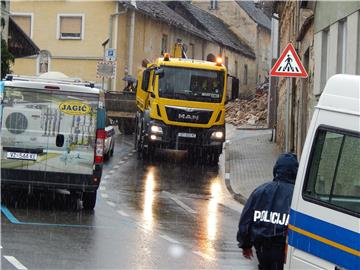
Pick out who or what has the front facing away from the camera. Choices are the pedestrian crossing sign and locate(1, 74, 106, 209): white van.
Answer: the white van

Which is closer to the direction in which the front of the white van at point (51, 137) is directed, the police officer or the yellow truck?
the yellow truck

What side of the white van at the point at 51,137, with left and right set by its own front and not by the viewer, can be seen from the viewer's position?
back

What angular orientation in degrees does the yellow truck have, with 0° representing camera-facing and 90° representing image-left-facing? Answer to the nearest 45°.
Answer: approximately 0°

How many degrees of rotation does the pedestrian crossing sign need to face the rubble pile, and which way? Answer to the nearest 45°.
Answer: approximately 180°

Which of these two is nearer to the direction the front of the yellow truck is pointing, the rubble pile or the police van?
the police van

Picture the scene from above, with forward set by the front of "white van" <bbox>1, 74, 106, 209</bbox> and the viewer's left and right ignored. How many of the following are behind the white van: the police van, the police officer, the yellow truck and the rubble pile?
2

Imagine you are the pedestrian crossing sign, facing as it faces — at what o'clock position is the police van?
The police van is roughly at 12 o'clock from the pedestrian crossing sign.

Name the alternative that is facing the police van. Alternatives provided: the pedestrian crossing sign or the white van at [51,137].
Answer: the pedestrian crossing sign

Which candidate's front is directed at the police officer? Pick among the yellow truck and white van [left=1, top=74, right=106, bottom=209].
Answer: the yellow truck

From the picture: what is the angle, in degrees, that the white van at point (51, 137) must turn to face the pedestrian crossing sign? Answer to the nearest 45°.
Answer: approximately 90° to its right

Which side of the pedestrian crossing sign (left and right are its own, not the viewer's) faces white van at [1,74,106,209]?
right
